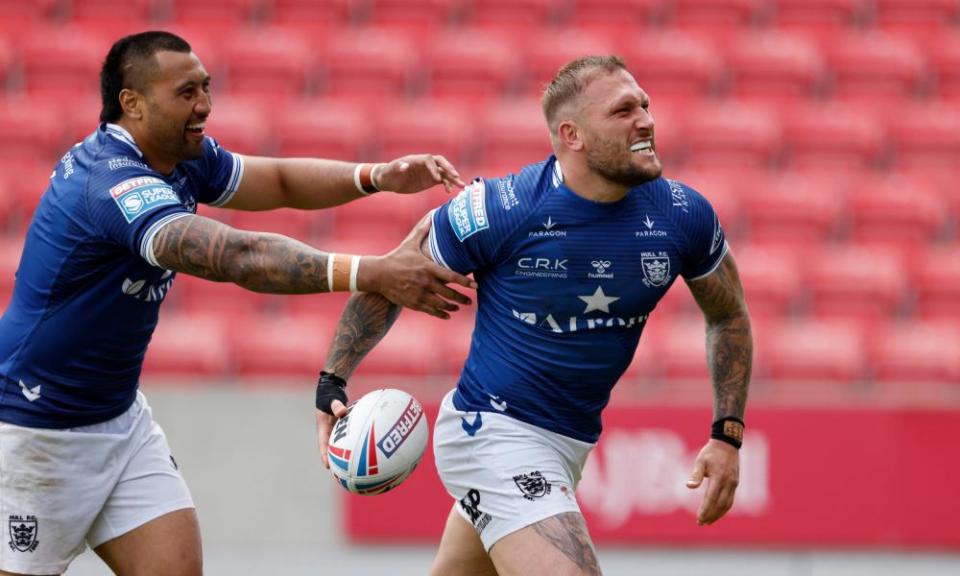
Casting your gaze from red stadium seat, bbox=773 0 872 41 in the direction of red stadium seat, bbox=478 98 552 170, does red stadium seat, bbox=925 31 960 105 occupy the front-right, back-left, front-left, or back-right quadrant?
back-left

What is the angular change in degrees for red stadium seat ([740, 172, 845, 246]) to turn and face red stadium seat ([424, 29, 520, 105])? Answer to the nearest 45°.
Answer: approximately 90° to its right

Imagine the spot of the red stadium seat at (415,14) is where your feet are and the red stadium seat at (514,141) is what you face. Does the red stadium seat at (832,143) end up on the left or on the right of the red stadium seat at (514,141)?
left

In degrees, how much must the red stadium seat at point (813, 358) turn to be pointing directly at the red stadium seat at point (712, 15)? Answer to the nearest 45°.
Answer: approximately 135° to its right

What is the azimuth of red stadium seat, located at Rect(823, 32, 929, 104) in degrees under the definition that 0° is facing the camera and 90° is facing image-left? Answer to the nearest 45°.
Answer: approximately 0°

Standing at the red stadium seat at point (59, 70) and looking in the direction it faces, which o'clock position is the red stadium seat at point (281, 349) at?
the red stadium seat at point (281, 349) is roughly at 11 o'clock from the red stadium seat at point (59, 70).

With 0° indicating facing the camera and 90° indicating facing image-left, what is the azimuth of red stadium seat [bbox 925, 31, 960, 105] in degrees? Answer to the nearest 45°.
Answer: approximately 0°

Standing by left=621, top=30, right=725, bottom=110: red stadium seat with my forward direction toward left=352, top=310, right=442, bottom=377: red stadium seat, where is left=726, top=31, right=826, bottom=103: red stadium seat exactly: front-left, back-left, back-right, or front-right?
back-left
